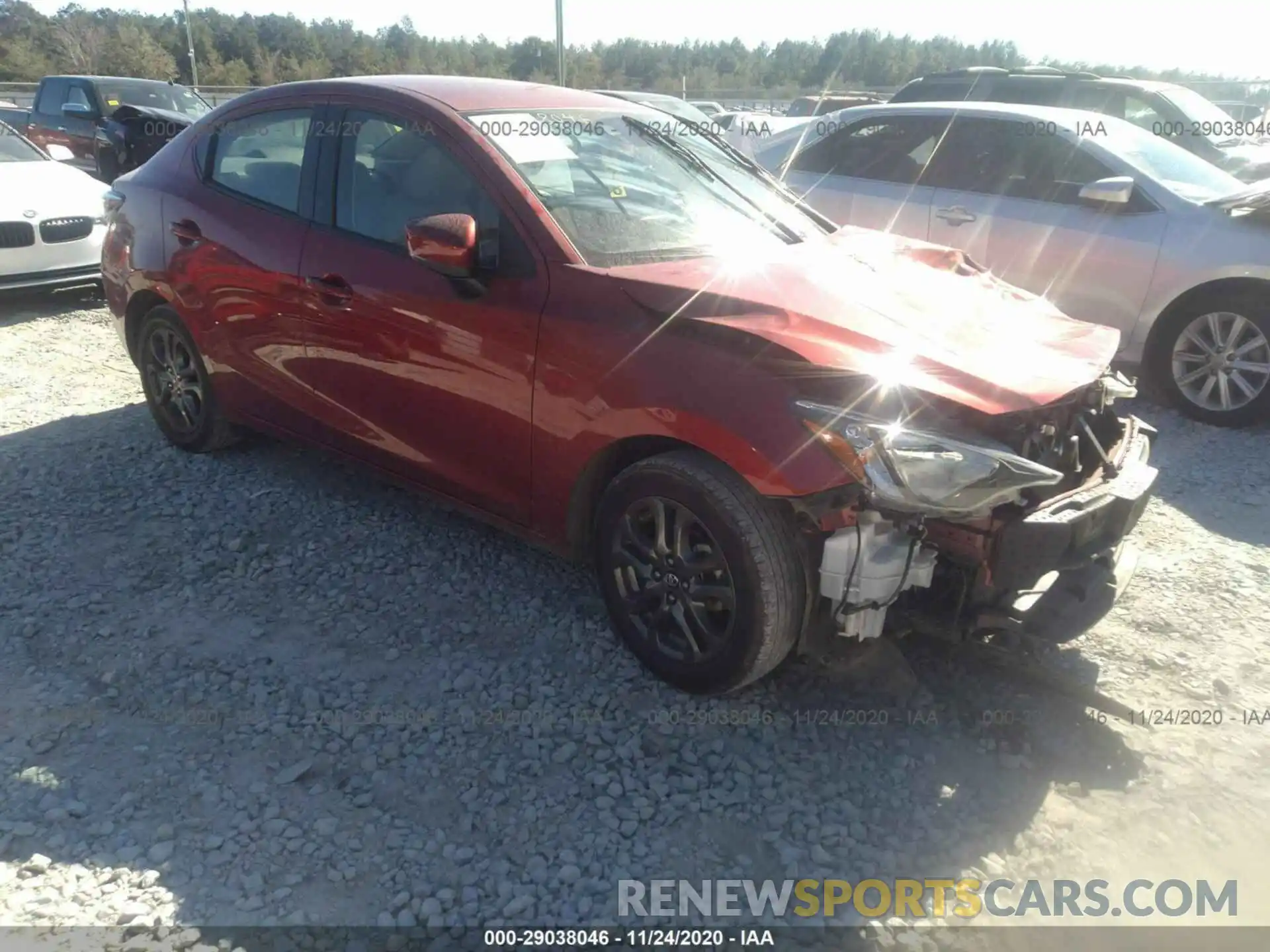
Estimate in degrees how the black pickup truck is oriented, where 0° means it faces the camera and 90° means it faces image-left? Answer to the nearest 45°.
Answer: approximately 315°

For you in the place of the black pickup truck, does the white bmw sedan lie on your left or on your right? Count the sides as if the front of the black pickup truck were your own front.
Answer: on your right

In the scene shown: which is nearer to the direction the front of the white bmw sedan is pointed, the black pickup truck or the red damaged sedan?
the red damaged sedan

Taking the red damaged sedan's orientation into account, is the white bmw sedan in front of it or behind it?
behind

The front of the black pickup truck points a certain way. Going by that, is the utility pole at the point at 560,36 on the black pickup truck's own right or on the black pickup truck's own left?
on the black pickup truck's own left

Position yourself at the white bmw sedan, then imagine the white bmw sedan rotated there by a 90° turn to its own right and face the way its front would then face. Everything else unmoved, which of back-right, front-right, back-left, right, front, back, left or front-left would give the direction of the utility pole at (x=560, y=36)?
back

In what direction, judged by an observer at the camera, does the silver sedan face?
facing the viewer and to the right of the viewer

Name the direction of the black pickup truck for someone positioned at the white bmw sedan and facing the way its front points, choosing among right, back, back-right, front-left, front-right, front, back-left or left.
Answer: back-left

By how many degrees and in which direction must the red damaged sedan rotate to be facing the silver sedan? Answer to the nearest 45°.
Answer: approximately 90° to its left

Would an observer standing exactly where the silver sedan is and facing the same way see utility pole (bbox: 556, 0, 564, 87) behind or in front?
behind
